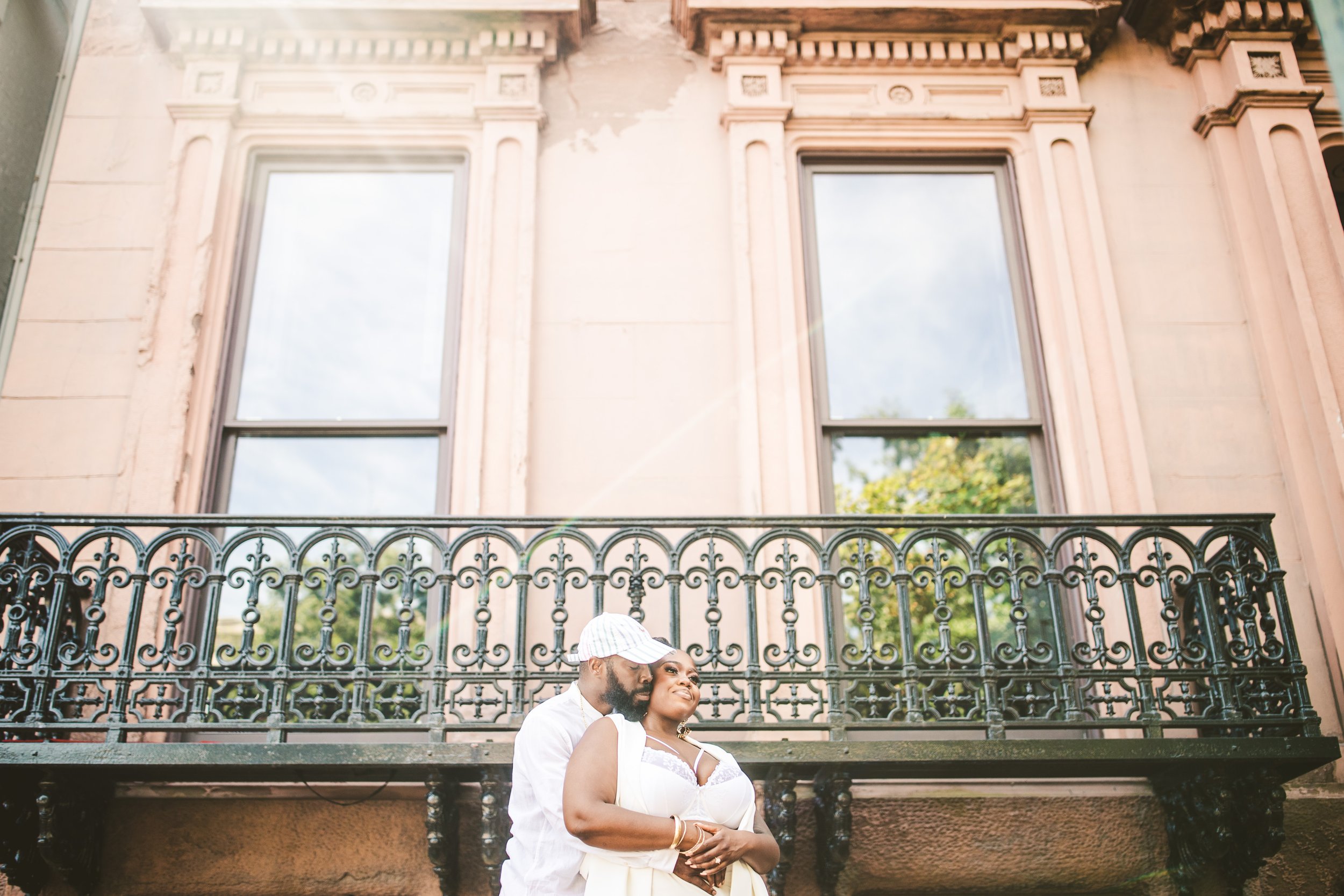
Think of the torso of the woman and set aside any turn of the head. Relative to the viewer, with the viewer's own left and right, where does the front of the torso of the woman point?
facing the viewer and to the right of the viewer

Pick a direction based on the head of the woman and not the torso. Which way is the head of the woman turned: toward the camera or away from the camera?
toward the camera
